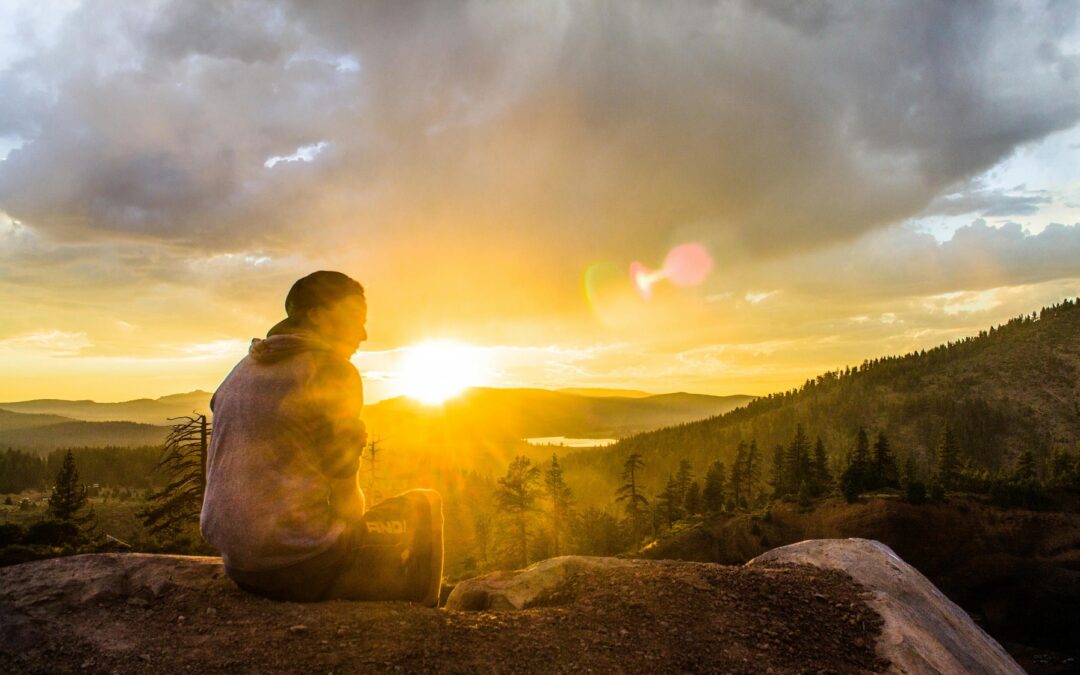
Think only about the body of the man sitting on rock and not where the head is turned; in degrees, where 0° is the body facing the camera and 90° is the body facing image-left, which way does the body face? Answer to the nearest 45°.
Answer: approximately 225°

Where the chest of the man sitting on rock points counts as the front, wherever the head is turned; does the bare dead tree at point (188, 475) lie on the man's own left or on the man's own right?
on the man's own left

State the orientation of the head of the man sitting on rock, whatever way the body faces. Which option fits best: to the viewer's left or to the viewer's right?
to the viewer's right

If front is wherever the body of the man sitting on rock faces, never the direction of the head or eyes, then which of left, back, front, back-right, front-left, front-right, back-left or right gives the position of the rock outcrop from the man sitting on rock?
front-right
